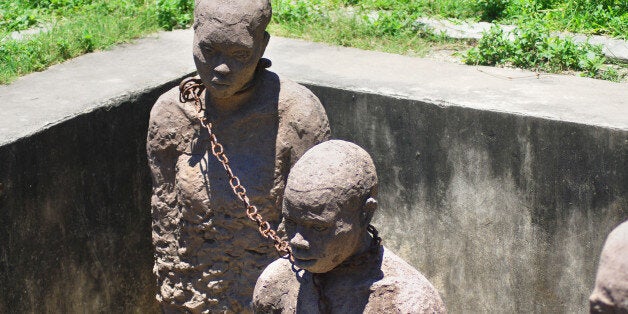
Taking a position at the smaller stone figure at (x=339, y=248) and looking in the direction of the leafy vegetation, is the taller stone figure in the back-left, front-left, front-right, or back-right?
front-left

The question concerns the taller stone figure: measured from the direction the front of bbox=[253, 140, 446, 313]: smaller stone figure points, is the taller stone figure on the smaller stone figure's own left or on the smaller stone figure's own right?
on the smaller stone figure's own right

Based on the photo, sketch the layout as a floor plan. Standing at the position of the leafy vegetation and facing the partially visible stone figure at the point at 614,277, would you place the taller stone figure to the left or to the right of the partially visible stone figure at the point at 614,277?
right

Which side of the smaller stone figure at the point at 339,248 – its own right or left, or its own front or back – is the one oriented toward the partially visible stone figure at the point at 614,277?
left

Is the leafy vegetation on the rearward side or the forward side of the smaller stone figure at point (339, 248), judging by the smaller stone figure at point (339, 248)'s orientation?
on the rearward side

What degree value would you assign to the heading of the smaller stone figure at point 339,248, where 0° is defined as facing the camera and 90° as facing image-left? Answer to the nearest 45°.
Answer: approximately 45°
